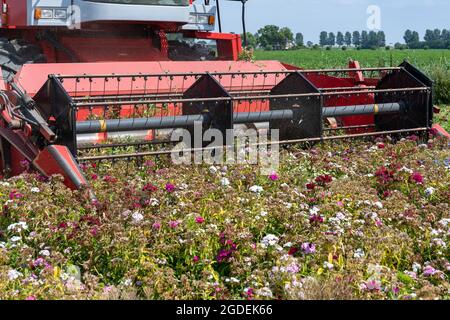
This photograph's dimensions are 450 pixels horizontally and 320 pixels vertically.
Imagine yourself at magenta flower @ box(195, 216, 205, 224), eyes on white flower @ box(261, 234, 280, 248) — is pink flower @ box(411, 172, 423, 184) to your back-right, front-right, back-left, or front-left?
front-left

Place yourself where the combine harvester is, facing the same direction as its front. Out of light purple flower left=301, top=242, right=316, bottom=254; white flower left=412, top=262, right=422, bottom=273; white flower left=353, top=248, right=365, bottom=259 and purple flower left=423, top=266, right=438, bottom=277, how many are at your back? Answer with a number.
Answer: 0

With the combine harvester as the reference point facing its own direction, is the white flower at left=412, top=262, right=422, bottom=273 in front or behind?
in front

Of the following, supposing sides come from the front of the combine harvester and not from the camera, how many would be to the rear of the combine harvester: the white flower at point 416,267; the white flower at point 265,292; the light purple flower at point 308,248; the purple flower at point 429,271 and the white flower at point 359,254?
0

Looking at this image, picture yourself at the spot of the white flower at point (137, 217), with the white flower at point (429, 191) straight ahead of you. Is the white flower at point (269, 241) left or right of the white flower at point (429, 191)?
right

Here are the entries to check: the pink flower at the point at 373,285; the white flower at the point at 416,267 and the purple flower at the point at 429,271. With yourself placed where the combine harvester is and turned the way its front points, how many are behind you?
0

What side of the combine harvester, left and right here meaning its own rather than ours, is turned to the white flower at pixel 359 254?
front

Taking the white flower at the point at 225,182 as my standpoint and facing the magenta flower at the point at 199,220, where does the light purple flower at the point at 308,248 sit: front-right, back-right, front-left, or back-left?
front-left

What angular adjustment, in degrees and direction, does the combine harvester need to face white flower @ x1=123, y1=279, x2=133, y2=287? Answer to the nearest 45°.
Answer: approximately 45° to its right

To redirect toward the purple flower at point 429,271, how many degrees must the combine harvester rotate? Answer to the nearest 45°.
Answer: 0° — it already faces it

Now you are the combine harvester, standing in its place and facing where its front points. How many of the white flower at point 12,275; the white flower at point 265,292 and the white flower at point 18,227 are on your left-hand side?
0

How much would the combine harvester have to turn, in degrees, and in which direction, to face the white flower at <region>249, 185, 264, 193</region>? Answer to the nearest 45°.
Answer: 0° — it already faces it

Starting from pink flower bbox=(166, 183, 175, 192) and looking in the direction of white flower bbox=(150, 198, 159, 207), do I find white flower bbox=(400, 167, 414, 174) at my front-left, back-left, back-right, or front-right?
back-left

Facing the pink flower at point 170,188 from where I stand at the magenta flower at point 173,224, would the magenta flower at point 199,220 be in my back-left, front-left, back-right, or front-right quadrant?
front-right

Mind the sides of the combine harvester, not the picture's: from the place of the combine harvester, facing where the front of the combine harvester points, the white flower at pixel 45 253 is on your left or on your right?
on your right

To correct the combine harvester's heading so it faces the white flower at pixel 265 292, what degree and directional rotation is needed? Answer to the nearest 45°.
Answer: approximately 45° to its right

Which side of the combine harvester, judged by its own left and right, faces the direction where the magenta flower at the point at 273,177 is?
front

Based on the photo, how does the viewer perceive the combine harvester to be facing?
facing the viewer and to the right of the viewer

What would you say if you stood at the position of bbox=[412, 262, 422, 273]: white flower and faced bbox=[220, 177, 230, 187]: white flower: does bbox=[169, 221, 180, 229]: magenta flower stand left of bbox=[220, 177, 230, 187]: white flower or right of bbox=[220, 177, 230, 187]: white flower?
left
